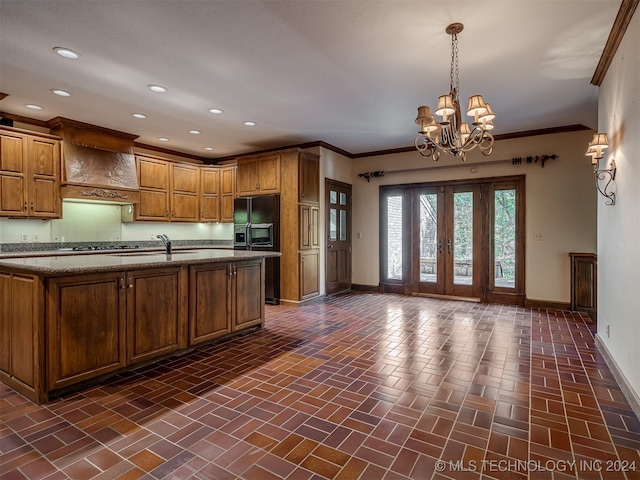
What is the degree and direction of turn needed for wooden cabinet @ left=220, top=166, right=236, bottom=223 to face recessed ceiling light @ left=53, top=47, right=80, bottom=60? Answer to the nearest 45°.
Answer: approximately 45° to its left

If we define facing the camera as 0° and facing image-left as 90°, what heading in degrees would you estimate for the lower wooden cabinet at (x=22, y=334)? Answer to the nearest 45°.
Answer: approximately 45°

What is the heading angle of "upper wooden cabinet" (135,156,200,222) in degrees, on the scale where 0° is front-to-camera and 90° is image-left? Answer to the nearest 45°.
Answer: approximately 315°

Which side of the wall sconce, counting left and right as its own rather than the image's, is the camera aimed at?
left

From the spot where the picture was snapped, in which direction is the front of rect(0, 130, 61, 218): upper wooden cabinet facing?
facing the viewer and to the right of the viewer

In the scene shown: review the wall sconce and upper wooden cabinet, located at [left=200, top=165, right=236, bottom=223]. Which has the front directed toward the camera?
the upper wooden cabinet

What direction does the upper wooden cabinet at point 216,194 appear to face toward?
toward the camera

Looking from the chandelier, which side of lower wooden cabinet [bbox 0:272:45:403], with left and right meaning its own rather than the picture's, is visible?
left

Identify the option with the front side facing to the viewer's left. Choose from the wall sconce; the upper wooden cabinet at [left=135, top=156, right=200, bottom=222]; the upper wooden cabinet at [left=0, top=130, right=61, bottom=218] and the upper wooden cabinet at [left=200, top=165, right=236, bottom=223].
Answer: the wall sconce

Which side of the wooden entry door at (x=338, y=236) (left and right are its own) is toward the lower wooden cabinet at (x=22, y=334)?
right

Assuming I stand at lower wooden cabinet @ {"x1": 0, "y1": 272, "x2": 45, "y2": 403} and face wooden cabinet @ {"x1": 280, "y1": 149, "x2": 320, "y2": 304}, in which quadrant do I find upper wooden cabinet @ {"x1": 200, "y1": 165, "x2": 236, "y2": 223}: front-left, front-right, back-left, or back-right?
front-left

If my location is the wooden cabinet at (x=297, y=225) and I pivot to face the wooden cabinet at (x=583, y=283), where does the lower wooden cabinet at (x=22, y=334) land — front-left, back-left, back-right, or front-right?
back-right

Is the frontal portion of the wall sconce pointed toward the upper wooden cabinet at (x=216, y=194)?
yes

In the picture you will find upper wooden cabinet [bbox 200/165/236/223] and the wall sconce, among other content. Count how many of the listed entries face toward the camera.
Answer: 1

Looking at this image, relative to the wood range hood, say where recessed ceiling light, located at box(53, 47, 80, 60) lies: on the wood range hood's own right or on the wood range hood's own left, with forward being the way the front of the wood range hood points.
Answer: on the wood range hood's own right

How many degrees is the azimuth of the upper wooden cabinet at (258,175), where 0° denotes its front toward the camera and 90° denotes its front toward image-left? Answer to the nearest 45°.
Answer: approximately 45°

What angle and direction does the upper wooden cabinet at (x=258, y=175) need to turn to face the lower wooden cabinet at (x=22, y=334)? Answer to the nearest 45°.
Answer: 0° — it already faces it
